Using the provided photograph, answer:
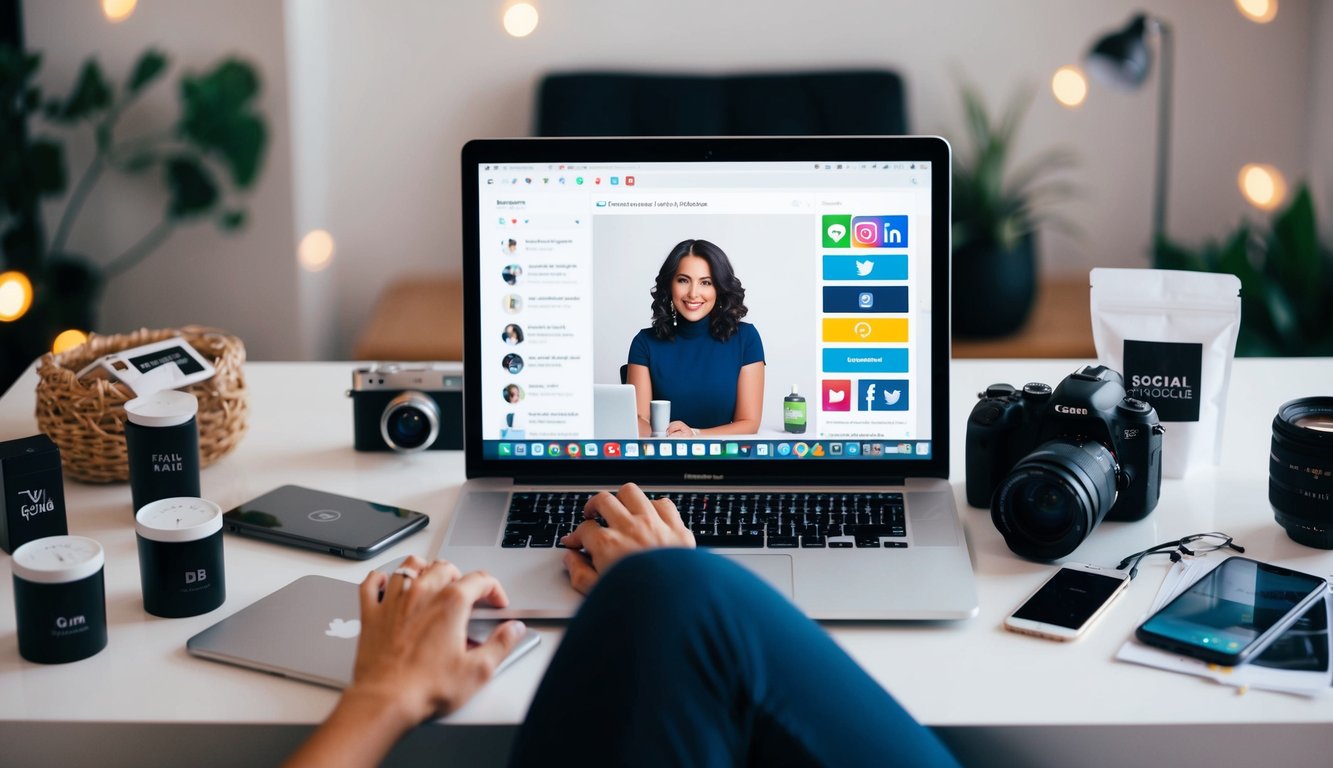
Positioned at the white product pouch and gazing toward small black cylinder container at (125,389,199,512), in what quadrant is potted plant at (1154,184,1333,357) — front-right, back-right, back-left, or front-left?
back-right

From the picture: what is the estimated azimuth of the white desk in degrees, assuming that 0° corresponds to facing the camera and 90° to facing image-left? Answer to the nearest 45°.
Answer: approximately 0°

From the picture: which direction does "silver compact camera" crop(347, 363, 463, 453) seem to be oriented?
toward the camera

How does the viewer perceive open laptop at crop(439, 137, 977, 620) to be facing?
facing the viewer

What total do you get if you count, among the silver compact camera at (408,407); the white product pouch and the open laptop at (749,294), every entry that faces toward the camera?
3

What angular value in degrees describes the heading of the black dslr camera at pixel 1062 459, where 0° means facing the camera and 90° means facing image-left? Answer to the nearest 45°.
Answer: approximately 45°

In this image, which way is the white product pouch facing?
toward the camera

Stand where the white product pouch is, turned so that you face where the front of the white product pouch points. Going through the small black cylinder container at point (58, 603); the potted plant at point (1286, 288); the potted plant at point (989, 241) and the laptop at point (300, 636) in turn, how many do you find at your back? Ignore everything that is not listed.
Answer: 2
